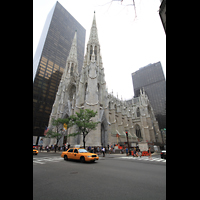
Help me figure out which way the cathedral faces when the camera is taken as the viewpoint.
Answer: facing the viewer and to the left of the viewer

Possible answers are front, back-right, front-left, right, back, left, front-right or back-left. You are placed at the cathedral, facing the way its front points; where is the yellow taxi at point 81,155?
front-left

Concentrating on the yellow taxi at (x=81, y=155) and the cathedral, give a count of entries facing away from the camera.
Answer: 0
